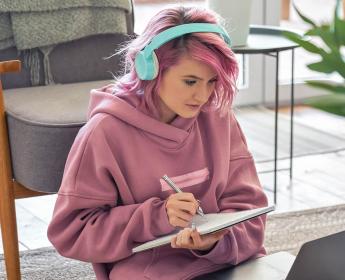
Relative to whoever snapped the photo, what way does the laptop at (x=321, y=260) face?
facing away from the viewer and to the left of the viewer

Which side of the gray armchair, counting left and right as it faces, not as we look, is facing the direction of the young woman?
front

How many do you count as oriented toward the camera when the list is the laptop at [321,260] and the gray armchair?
1

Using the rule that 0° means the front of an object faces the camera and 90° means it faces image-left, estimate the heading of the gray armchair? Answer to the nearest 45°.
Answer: approximately 0°

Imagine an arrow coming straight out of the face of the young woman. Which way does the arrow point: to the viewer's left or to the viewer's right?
to the viewer's right
